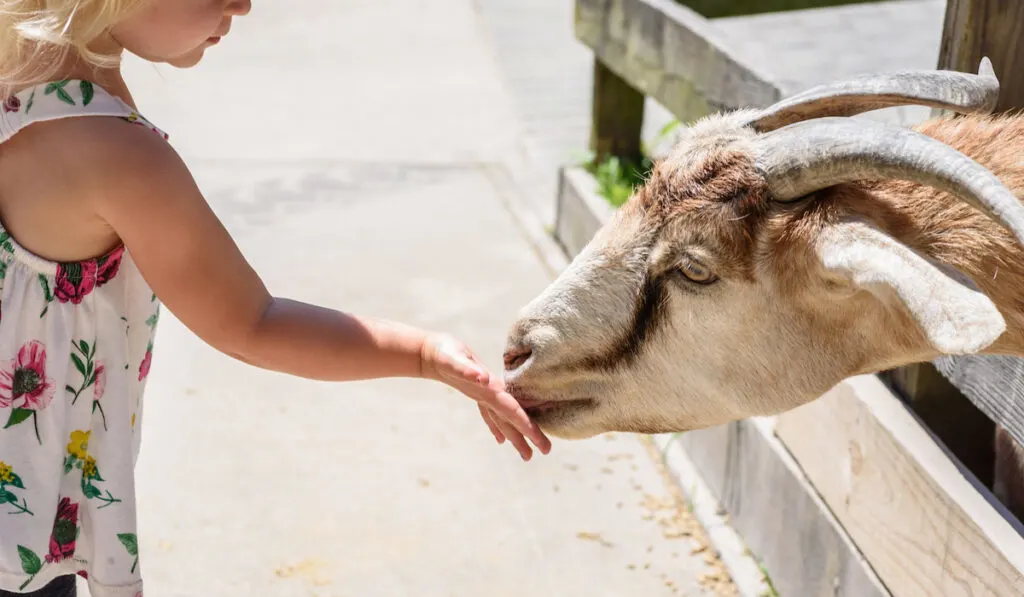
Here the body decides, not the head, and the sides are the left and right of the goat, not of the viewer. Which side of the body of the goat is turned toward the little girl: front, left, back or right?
front

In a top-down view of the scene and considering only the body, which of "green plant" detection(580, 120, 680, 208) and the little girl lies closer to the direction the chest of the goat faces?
the little girl

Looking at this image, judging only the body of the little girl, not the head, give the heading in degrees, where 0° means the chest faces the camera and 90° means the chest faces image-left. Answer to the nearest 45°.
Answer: approximately 270°

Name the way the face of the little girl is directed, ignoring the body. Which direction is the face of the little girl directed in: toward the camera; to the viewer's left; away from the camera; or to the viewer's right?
to the viewer's right

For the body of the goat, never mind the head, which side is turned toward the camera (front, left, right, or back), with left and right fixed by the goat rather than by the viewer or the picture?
left

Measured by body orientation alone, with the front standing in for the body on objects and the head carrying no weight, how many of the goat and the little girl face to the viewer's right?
1

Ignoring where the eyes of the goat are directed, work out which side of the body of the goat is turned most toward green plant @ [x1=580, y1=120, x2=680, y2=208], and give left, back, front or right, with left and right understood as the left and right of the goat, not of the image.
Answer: right

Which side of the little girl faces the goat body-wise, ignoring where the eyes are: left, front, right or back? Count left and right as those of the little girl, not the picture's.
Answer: front

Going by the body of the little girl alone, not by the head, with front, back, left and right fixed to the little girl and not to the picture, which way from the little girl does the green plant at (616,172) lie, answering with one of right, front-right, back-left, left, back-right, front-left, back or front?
front-left
